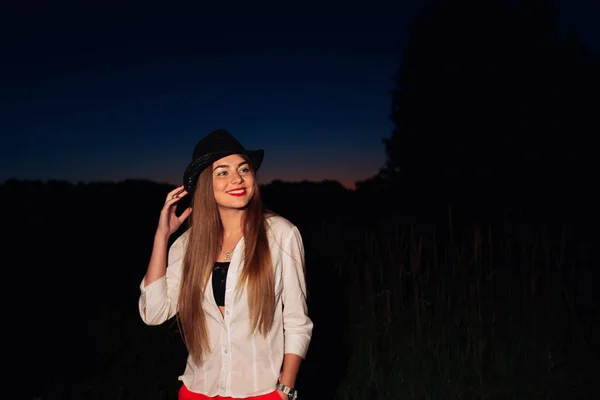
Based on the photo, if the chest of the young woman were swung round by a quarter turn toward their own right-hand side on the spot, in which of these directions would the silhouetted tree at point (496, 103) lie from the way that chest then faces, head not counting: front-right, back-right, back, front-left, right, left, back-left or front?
back-right

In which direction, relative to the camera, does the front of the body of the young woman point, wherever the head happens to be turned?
toward the camera

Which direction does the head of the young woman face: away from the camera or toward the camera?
toward the camera
